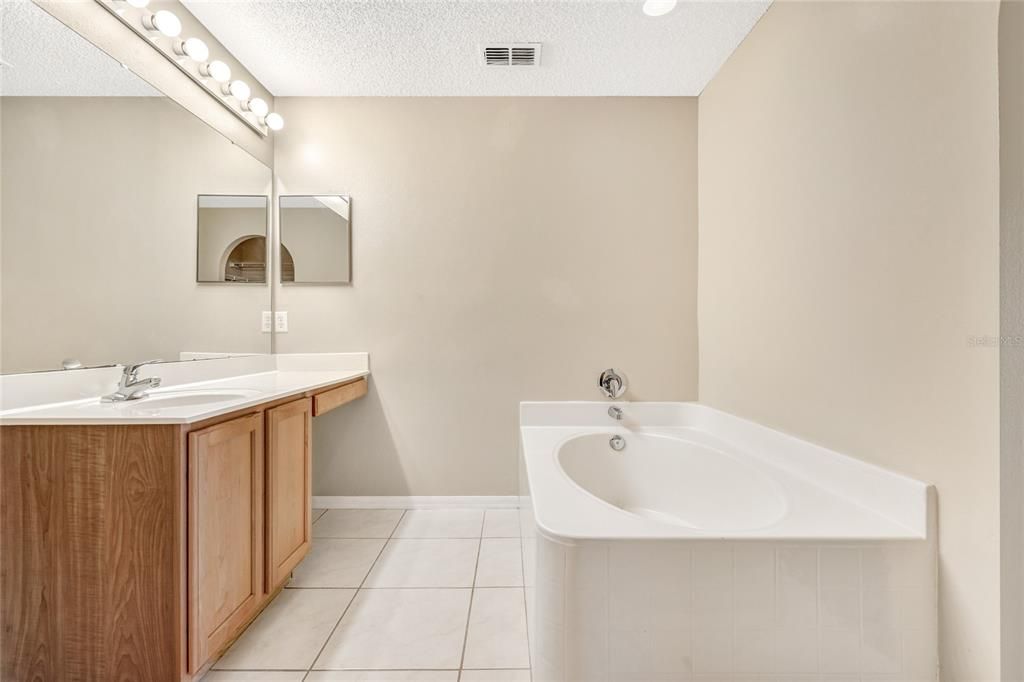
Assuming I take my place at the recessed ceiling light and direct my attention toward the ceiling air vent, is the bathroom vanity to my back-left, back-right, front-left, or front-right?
front-left

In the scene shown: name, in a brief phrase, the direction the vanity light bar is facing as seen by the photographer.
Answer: facing the viewer and to the right of the viewer

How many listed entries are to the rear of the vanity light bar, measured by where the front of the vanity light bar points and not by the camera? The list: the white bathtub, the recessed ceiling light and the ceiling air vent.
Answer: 0

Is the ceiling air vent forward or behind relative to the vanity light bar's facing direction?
forward

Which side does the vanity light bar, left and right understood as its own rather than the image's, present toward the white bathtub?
front

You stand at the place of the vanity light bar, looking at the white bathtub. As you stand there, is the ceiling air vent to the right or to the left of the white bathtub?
left

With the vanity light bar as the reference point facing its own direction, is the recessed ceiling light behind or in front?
in front
